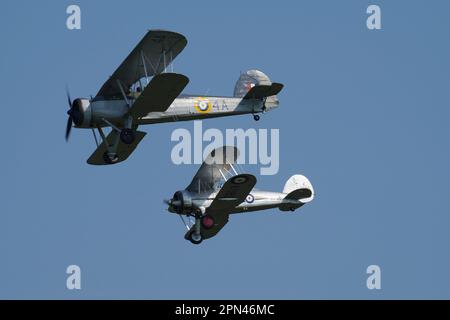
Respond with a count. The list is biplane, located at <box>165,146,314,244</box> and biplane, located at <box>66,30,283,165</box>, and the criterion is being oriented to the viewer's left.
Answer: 2

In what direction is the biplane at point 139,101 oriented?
to the viewer's left

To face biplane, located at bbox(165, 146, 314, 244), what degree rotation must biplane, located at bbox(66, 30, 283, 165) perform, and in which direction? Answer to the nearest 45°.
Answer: approximately 135° to its right

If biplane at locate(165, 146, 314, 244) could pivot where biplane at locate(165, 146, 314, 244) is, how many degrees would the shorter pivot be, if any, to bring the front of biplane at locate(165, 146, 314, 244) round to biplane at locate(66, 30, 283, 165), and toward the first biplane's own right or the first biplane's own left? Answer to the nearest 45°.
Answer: approximately 45° to the first biplane's own left

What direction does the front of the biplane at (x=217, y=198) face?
to the viewer's left
